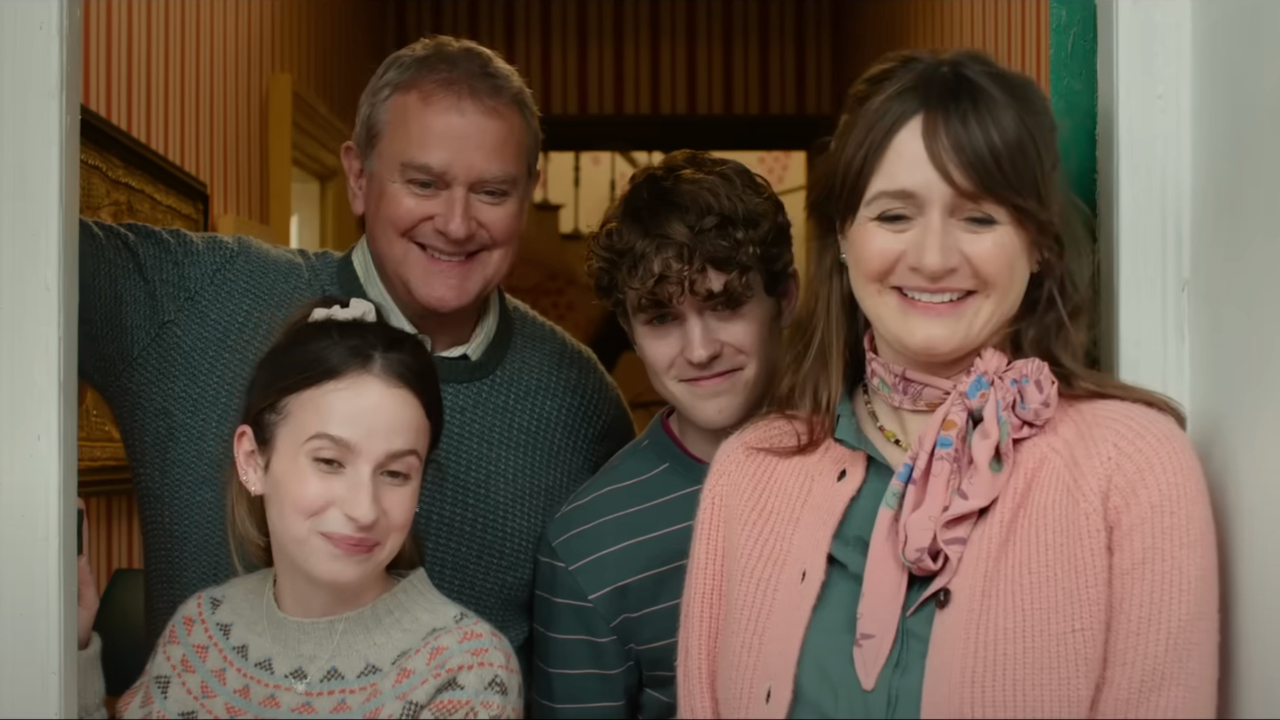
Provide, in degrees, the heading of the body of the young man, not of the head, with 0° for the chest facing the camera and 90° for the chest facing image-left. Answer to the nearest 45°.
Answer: approximately 0°

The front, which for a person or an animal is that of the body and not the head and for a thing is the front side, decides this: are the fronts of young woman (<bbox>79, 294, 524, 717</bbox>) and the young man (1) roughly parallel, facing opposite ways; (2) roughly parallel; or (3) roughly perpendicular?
roughly parallel

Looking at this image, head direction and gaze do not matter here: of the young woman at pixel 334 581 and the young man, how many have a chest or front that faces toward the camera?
2

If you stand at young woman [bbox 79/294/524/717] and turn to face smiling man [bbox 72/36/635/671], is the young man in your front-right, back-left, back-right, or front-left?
front-right

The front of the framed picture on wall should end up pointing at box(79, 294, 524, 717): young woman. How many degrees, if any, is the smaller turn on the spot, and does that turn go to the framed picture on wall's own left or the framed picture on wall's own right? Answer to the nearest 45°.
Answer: approximately 45° to the framed picture on wall's own right

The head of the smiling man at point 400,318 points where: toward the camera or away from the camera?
toward the camera

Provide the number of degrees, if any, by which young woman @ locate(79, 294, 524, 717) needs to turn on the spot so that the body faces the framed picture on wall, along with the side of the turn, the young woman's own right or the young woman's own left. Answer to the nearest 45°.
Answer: approximately 180°

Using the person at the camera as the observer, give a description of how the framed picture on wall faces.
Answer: facing the viewer and to the right of the viewer

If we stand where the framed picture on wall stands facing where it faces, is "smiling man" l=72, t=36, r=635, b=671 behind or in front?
in front

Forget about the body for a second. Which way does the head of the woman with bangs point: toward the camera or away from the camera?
toward the camera

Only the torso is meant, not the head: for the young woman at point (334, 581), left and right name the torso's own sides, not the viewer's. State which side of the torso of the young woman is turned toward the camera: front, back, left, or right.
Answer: front

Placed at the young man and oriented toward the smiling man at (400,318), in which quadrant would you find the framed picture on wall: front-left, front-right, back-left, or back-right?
front-right
